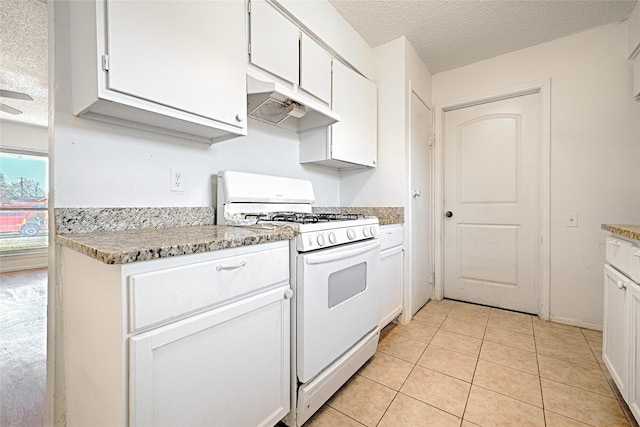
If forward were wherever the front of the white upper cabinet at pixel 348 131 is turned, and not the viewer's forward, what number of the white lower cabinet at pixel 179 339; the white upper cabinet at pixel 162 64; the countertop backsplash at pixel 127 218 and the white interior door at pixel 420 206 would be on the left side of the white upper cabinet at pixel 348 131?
1

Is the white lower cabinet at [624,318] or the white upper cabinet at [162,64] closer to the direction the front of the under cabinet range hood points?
the white lower cabinet

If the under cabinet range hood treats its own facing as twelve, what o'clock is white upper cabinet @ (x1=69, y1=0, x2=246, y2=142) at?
The white upper cabinet is roughly at 3 o'clock from the under cabinet range hood.

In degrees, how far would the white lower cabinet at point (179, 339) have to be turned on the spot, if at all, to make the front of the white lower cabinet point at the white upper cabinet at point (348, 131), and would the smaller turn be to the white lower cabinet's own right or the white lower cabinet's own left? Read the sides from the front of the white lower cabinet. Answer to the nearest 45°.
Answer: approximately 90° to the white lower cabinet's own left

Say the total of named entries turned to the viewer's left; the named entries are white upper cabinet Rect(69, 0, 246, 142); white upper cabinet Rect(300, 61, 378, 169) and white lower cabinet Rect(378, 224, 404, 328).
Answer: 0

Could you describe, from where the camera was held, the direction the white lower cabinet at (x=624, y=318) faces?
facing to the left of the viewer

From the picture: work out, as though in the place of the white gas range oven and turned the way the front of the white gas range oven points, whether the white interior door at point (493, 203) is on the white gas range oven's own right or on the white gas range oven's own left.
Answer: on the white gas range oven's own left

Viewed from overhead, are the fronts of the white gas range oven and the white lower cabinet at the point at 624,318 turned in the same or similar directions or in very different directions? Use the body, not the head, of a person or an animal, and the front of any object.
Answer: very different directions

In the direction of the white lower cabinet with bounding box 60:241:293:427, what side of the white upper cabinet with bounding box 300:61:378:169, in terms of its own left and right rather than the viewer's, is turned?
right

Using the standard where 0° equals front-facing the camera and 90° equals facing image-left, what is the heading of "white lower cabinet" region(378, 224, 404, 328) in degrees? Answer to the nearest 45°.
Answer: approximately 315°

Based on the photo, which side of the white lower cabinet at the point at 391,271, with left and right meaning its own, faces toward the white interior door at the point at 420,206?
left

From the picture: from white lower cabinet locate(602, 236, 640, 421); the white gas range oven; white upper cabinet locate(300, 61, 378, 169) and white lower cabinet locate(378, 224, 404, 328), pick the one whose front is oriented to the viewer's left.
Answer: white lower cabinet locate(602, 236, 640, 421)

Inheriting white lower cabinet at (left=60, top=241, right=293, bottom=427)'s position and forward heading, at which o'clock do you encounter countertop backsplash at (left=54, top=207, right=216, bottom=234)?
The countertop backsplash is roughly at 7 o'clock from the white lower cabinet.
